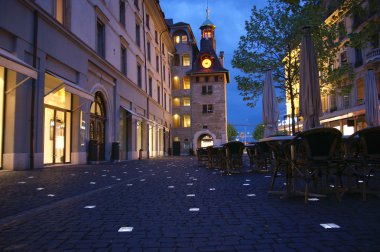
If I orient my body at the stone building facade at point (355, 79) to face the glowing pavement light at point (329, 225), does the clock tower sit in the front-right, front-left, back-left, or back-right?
back-right

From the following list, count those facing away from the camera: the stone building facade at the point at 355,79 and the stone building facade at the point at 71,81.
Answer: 0

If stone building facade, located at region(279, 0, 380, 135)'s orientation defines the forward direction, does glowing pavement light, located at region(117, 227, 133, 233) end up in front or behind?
in front

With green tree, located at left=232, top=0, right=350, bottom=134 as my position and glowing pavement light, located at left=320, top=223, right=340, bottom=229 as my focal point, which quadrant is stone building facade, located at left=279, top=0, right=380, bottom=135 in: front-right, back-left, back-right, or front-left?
back-left

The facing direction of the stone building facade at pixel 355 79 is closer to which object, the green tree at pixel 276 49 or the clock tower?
the green tree

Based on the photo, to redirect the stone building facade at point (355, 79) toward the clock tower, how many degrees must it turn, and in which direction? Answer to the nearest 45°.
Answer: approximately 90° to its right

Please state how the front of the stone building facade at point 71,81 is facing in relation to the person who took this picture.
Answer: facing the viewer and to the right of the viewer

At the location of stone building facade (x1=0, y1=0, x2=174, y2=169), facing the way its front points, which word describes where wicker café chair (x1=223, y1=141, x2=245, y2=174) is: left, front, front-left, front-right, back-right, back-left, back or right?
front

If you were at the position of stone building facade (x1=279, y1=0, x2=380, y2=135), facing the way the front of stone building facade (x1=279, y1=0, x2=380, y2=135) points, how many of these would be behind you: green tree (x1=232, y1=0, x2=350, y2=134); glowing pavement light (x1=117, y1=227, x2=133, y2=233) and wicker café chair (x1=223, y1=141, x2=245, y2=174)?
0

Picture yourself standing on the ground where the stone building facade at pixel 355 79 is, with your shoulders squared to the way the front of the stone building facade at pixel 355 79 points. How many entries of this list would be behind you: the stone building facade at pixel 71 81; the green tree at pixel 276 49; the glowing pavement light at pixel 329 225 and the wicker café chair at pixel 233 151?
0

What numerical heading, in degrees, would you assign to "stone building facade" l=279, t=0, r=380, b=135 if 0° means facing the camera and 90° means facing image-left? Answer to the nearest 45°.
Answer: approximately 45°

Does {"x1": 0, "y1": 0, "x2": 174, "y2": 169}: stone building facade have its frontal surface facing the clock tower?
no

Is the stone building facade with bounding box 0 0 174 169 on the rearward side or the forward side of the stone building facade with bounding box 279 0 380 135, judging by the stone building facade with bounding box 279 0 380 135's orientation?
on the forward side

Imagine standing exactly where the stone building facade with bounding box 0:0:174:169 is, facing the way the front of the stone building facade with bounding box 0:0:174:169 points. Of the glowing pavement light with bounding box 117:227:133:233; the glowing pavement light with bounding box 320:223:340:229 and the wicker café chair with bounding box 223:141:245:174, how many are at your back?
0

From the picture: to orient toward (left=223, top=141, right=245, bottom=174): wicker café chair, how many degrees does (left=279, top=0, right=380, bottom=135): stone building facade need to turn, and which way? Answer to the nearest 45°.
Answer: approximately 45° to its left

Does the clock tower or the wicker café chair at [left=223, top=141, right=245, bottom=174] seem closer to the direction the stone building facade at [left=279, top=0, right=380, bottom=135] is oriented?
the wicker café chair

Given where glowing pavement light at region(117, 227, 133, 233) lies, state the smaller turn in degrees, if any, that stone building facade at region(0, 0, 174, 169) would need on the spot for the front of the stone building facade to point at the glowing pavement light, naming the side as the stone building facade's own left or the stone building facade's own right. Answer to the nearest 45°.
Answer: approximately 45° to the stone building facade's own right

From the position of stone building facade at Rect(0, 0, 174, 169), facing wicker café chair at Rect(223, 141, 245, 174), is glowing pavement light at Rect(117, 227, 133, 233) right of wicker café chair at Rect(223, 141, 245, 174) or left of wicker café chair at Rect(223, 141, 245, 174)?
right
